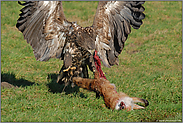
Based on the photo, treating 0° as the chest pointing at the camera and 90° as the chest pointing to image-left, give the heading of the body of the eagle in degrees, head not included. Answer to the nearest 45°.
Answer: approximately 315°
